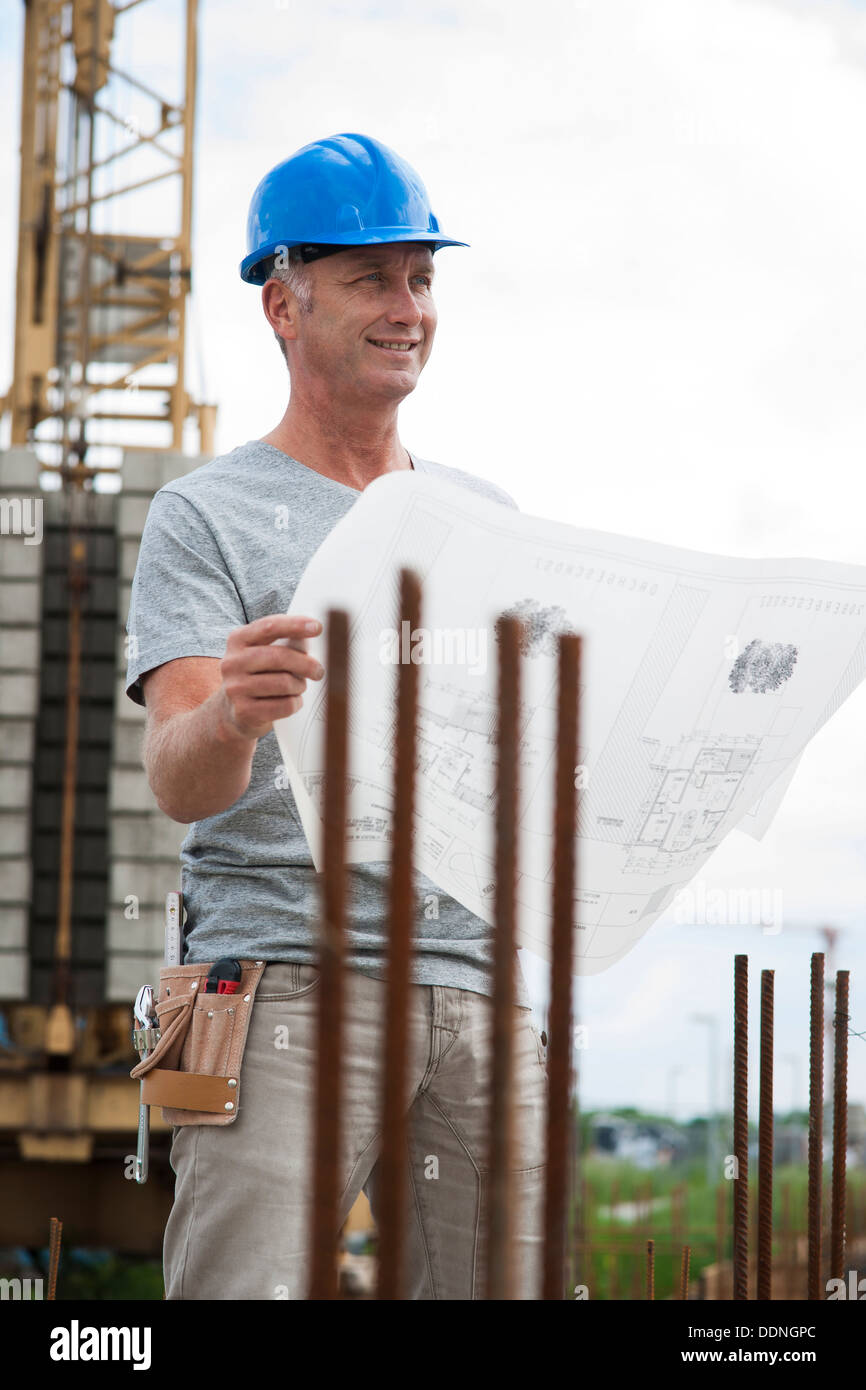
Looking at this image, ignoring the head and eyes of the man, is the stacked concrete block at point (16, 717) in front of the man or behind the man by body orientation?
behind

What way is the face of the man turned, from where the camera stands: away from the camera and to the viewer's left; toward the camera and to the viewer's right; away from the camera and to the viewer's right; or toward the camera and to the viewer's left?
toward the camera and to the viewer's right

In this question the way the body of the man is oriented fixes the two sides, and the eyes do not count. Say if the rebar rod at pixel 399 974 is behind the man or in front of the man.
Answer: in front

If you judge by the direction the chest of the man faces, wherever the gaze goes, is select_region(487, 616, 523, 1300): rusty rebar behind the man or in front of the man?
in front

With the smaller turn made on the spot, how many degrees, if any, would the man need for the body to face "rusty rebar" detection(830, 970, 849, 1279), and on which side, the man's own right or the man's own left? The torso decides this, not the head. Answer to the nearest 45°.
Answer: approximately 45° to the man's own left

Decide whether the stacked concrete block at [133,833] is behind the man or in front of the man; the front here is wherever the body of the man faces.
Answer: behind

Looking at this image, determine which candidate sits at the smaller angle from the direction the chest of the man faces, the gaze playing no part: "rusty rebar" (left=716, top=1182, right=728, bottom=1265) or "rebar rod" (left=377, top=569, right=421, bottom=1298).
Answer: the rebar rod

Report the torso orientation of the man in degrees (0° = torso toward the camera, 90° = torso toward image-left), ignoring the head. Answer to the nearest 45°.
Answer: approximately 315°
